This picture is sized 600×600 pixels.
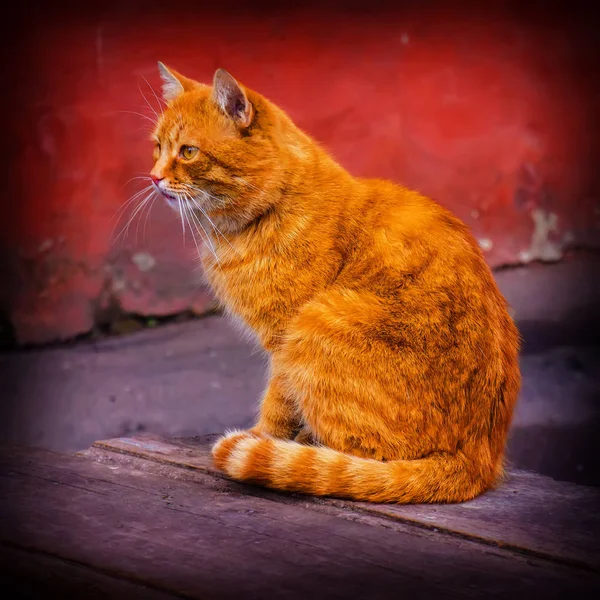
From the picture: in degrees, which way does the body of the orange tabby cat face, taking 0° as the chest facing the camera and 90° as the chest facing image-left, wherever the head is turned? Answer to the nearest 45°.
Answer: approximately 90°

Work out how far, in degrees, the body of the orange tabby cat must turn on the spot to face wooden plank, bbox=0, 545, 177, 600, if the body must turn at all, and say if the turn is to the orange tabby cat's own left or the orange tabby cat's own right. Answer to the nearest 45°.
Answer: approximately 45° to the orange tabby cat's own left
